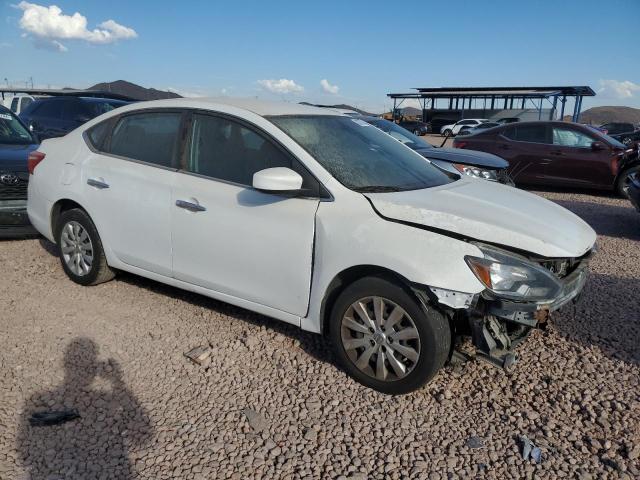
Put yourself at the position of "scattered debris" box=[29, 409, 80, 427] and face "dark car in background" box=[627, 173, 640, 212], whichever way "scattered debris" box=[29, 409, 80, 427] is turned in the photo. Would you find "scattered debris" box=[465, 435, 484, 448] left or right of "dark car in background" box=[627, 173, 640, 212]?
right

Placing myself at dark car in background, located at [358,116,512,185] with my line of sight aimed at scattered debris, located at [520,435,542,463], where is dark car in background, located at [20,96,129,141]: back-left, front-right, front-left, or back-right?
back-right

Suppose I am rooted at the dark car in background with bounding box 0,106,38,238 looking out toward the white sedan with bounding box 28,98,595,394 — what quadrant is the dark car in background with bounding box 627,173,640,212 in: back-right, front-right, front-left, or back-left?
front-left

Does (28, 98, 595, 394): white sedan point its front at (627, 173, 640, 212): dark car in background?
no

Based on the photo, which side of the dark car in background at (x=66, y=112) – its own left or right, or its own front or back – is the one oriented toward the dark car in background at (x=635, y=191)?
front

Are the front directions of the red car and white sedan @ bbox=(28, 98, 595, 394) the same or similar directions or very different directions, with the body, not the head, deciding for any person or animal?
same or similar directions

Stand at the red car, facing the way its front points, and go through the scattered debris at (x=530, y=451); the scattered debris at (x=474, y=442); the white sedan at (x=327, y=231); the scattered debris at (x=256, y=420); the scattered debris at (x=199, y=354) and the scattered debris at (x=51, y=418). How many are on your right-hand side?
6

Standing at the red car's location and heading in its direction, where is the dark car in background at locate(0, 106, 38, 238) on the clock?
The dark car in background is roughly at 4 o'clock from the red car.

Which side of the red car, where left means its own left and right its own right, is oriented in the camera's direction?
right

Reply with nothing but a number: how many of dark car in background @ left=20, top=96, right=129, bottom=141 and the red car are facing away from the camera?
0

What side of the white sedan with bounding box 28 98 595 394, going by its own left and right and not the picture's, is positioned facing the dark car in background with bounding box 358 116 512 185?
left

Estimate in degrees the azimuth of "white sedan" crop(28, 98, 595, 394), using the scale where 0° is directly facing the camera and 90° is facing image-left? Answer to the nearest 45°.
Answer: approximately 315°

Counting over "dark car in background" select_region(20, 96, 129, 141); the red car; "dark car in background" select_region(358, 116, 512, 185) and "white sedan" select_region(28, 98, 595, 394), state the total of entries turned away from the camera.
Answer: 0

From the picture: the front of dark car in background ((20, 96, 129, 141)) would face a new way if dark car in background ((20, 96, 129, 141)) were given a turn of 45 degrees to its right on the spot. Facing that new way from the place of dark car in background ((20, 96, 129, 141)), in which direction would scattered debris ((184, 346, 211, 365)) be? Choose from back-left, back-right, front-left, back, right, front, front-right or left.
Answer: front

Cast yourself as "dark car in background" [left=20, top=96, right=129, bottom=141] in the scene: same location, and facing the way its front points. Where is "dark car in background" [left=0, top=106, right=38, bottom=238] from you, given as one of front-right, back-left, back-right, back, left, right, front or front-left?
front-right

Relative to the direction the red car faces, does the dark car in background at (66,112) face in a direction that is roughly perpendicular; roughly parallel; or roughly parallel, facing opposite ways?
roughly parallel

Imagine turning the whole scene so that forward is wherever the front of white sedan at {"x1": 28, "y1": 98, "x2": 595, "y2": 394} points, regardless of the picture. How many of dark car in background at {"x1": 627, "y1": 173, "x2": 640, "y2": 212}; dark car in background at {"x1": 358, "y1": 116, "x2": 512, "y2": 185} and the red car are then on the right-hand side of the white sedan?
0
